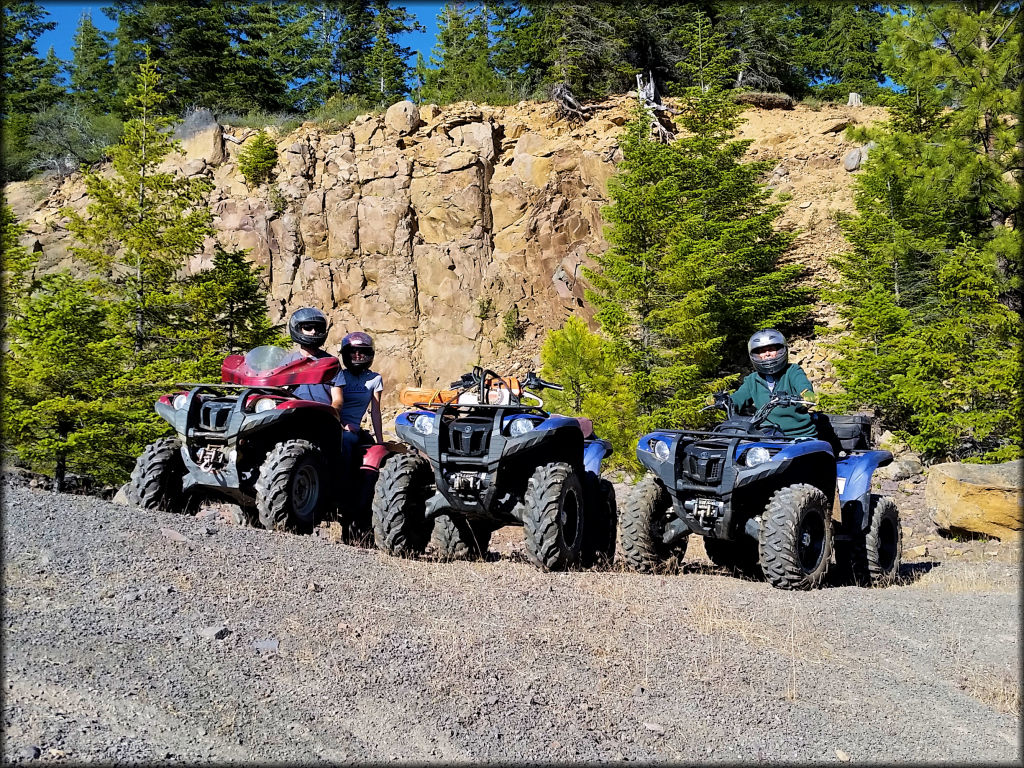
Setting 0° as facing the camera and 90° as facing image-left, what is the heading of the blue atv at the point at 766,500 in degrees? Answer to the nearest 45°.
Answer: approximately 45°

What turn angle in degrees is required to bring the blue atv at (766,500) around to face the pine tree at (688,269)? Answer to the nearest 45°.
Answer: approximately 135° to its right

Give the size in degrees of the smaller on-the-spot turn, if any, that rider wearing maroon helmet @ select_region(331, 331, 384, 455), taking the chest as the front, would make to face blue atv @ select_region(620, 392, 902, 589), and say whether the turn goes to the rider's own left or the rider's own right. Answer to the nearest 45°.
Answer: approximately 45° to the rider's own left

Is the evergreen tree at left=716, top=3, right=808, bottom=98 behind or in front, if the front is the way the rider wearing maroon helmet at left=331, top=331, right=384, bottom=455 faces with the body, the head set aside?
behind

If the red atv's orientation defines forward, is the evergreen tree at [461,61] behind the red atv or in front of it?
behind

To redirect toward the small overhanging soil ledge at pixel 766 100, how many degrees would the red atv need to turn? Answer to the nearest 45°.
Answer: approximately 180°

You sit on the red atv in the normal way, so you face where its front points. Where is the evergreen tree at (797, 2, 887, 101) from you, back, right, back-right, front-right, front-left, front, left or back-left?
back

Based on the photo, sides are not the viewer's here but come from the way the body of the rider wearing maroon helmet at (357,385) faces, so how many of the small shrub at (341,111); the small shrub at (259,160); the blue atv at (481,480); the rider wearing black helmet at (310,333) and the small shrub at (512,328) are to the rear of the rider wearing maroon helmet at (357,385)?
3

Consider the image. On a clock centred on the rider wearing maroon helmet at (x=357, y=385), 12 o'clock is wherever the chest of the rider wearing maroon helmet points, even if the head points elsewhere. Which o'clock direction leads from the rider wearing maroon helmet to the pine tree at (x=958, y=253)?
The pine tree is roughly at 8 o'clock from the rider wearing maroon helmet.

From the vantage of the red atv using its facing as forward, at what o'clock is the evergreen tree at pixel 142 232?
The evergreen tree is roughly at 4 o'clock from the red atv.
